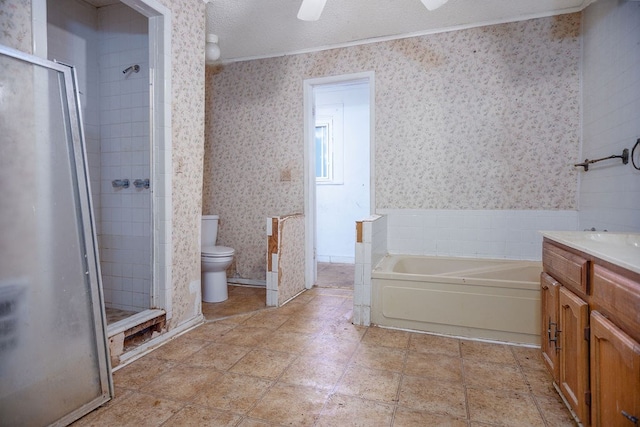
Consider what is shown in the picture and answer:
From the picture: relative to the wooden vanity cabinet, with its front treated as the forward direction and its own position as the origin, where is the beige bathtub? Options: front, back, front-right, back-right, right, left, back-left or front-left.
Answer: right

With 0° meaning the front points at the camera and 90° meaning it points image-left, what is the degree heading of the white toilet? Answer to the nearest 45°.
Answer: approximately 315°

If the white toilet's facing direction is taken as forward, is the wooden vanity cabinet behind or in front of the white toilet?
in front

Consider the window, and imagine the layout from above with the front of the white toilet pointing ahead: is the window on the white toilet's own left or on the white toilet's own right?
on the white toilet's own left

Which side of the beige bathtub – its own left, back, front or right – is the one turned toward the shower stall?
right

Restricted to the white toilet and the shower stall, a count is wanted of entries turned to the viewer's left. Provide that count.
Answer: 0

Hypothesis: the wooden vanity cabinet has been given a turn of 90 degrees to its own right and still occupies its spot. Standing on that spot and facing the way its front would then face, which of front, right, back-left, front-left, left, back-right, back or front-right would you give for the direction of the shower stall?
front-left

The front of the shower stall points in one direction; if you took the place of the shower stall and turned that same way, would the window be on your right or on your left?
on your left
